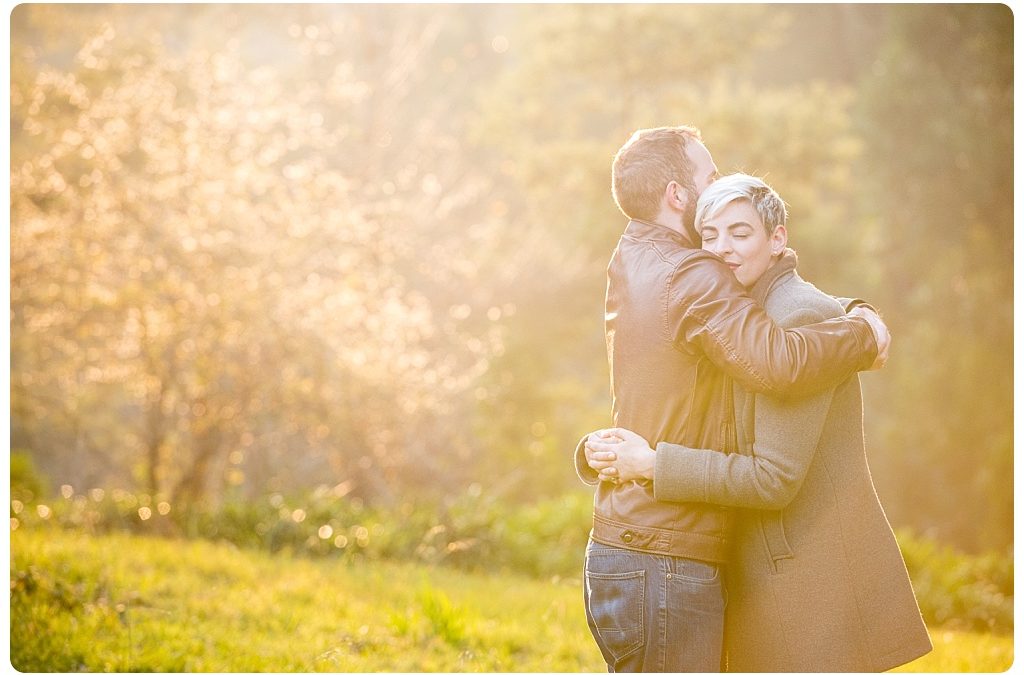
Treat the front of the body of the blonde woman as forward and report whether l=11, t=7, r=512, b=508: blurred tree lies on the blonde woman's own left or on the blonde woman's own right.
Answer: on the blonde woman's own right

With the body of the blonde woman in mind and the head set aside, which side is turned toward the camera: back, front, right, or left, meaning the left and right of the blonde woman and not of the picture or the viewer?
left

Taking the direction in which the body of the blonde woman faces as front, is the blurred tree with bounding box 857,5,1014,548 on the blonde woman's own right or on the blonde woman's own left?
on the blonde woman's own right

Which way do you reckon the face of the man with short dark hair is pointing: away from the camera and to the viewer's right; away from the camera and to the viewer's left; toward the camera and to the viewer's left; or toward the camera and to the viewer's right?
away from the camera and to the viewer's right
